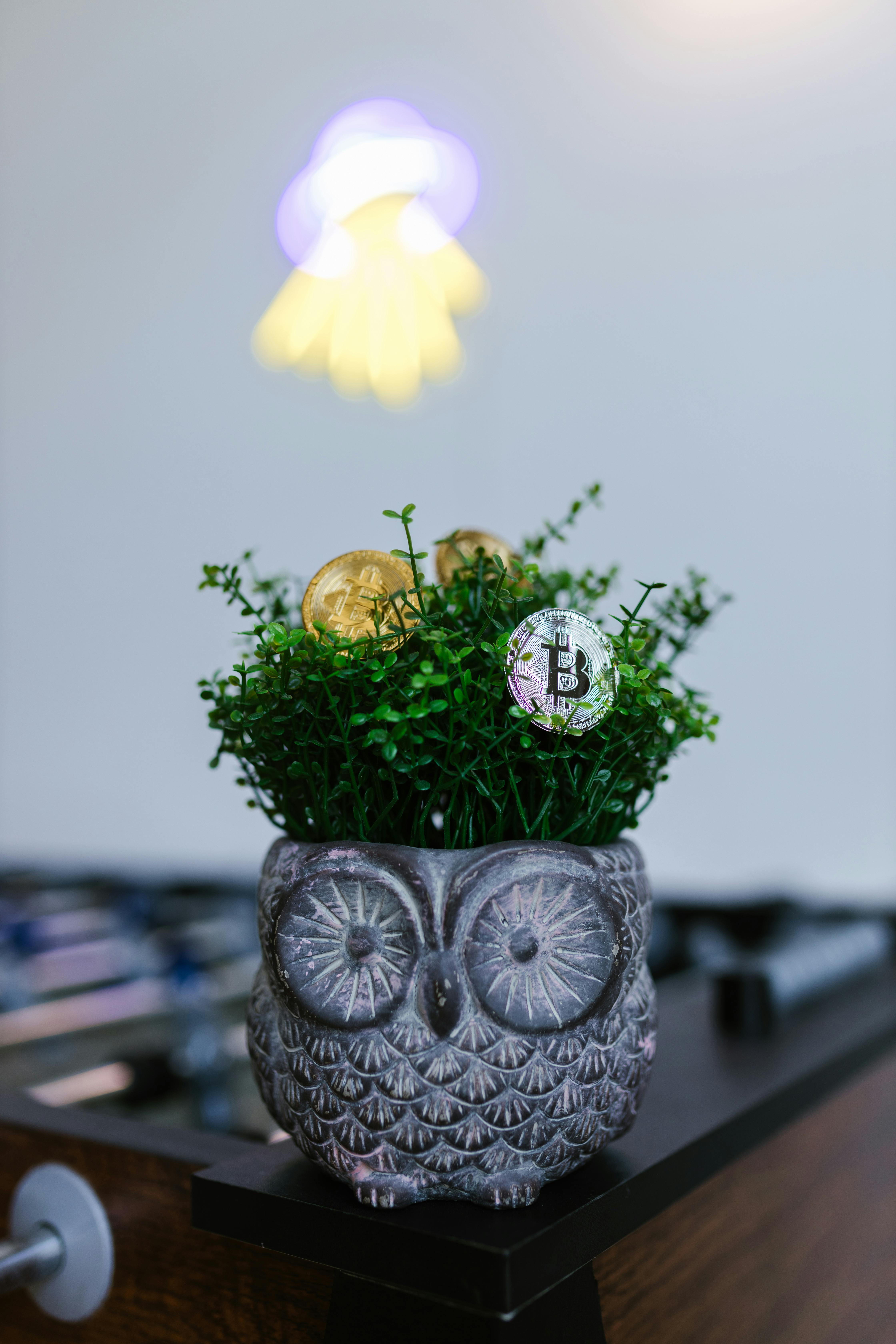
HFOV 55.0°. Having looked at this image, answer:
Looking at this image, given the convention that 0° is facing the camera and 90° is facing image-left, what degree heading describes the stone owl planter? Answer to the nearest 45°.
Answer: approximately 0°

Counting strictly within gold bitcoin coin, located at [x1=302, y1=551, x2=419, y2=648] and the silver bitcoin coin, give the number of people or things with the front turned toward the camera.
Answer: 2

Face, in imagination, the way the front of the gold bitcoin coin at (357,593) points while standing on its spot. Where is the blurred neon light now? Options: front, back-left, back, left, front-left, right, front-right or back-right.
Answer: back
